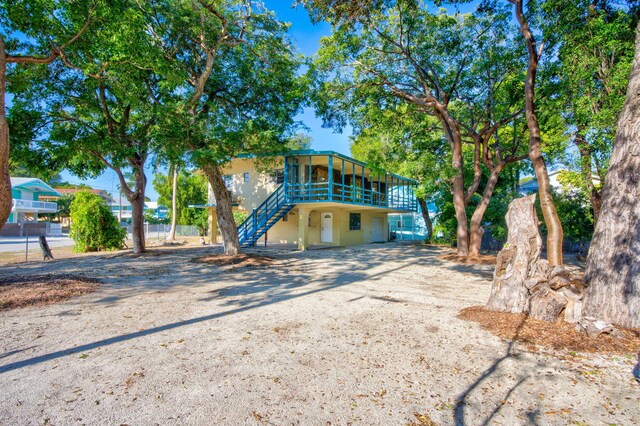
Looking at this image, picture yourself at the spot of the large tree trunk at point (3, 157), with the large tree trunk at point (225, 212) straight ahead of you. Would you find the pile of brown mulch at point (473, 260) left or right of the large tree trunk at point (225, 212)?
right

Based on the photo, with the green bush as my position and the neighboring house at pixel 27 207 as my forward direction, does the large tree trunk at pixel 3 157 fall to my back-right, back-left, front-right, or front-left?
back-left

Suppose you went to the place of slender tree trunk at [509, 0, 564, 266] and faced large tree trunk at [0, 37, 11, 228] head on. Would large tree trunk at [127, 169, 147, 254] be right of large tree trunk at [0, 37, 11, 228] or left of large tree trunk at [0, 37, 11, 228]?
right

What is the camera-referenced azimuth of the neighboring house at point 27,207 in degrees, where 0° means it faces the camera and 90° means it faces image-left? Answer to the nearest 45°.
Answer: approximately 315°

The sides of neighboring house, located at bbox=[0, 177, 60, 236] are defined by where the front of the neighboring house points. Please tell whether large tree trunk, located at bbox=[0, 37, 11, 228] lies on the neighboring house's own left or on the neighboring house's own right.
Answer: on the neighboring house's own right

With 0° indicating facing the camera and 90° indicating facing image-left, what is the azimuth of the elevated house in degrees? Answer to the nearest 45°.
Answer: approximately 315°

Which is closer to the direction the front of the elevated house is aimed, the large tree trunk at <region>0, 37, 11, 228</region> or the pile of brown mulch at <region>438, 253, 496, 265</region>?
the pile of brown mulch

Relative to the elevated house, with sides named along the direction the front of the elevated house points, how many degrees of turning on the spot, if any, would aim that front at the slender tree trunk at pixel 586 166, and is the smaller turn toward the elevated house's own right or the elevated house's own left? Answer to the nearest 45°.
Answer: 0° — it already faces it
